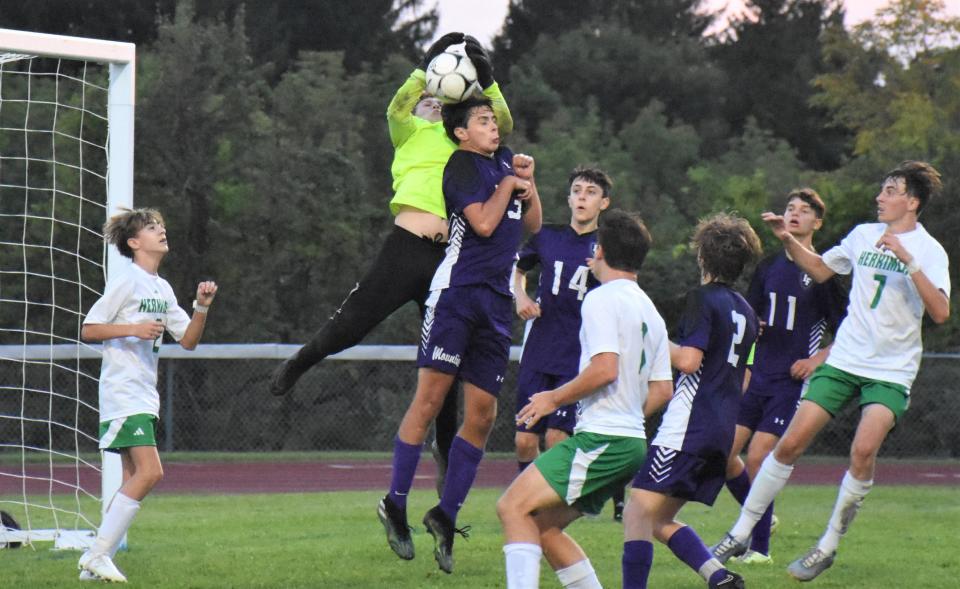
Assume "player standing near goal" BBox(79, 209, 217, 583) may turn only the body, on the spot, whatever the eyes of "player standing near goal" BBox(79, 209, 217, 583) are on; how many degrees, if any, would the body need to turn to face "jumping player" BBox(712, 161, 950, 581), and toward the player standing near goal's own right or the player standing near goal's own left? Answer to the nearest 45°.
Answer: approximately 45° to the player standing near goal's own left

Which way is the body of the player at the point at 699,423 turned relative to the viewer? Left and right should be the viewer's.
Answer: facing away from the viewer and to the left of the viewer

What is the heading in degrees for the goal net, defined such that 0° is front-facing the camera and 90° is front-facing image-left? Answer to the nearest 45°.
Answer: approximately 315°

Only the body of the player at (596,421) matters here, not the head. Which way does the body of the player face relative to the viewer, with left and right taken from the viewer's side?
facing away from the viewer and to the left of the viewer

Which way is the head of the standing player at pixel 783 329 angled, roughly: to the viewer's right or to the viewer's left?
to the viewer's left

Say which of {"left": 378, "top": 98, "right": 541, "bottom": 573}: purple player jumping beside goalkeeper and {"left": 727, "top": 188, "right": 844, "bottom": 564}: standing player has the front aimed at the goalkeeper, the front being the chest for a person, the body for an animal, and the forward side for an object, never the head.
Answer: the standing player

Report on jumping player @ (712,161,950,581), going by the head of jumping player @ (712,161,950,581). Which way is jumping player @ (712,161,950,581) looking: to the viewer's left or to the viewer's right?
to the viewer's left

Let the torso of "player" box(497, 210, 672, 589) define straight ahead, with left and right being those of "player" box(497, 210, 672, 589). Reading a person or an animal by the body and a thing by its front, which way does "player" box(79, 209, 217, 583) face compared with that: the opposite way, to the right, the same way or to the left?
the opposite way
